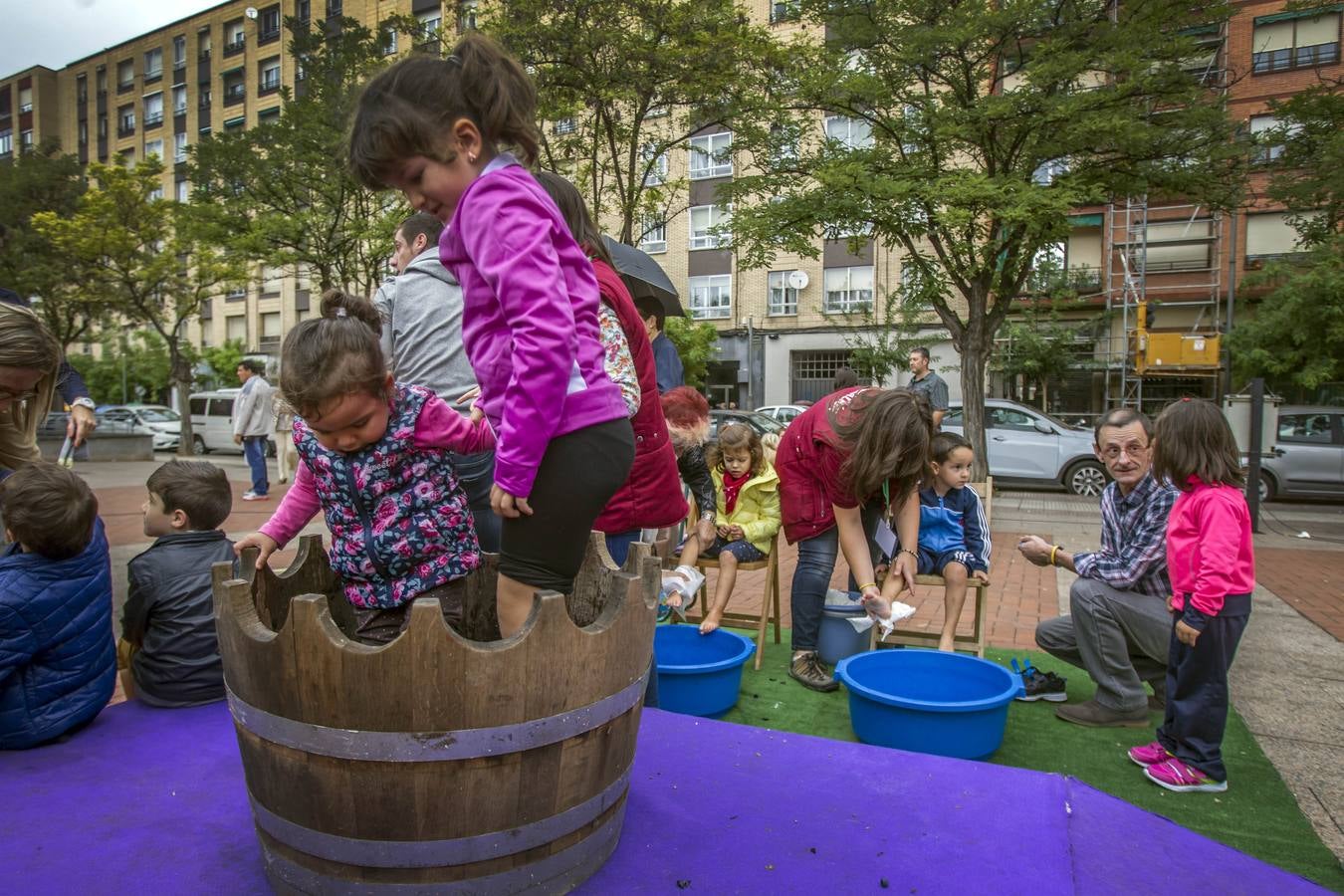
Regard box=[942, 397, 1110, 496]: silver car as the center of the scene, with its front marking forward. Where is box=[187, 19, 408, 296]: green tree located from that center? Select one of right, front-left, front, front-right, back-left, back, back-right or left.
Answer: back

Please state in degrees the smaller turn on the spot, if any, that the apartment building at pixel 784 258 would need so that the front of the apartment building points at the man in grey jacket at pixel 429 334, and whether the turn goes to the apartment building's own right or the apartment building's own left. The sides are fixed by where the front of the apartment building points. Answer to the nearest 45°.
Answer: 0° — it already faces them

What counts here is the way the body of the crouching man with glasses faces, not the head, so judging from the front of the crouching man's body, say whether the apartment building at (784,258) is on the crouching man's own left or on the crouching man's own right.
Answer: on the crouching man's own right

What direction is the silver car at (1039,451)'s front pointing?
to the viewer's right

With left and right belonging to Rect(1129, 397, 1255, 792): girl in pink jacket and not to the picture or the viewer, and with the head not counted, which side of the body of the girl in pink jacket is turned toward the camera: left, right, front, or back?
left

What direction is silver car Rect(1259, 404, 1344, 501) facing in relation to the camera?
to the viewer's right

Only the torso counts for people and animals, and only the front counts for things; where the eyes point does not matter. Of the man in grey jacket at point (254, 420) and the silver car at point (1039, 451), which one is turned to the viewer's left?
the man in grey jacket
